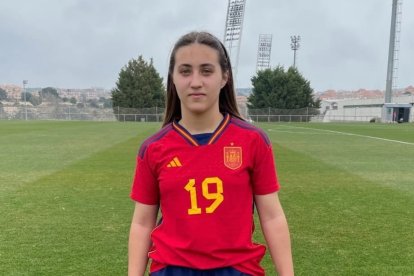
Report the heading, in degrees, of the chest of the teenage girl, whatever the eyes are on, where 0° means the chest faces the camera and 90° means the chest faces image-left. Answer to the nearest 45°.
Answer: approximately 0°

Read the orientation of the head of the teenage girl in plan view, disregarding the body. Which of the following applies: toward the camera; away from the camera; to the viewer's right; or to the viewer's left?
toward the camera
